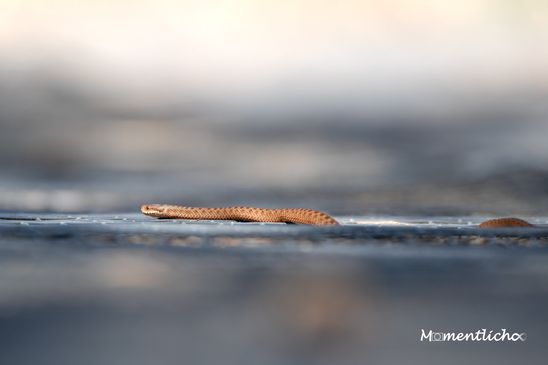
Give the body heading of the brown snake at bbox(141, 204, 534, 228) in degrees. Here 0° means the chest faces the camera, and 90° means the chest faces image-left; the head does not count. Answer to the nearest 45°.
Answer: approximately 90°
